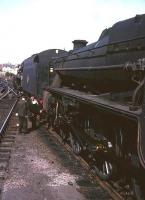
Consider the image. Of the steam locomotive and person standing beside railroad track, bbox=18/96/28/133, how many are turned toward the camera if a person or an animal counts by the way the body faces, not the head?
1
